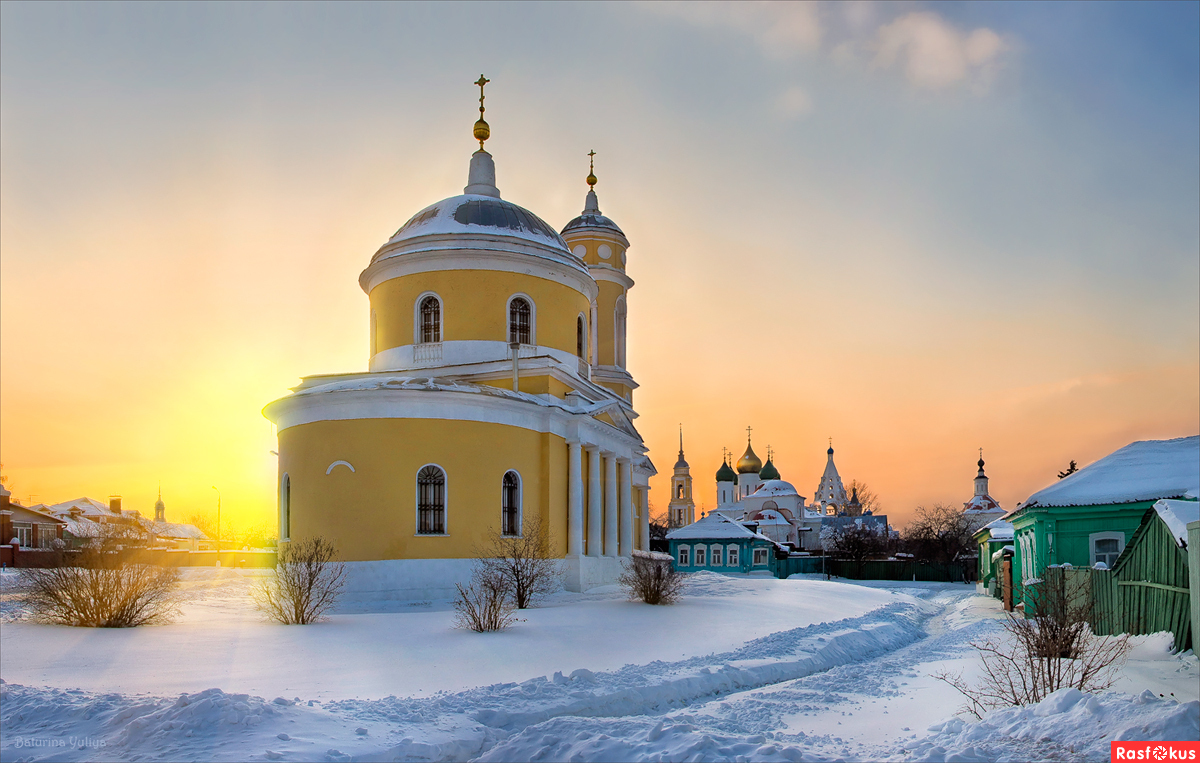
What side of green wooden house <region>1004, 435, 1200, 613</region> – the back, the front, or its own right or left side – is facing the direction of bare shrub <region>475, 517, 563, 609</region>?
front

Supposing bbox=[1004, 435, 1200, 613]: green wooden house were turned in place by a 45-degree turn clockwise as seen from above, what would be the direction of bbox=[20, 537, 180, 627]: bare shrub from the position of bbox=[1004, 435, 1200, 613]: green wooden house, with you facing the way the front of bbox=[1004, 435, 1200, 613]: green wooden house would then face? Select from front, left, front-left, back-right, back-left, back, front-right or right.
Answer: left

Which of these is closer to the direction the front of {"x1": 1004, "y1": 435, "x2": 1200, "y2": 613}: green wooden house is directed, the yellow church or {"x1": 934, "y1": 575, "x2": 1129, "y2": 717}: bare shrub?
the yellow church

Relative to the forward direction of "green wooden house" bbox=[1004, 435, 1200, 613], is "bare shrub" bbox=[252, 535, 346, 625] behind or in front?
in front

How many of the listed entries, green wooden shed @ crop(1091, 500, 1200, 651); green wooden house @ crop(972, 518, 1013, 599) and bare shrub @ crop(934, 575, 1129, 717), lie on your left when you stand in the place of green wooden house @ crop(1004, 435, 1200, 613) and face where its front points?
2

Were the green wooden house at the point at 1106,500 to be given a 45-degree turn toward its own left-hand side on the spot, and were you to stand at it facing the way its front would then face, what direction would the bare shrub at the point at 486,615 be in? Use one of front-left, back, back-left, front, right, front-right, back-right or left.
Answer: front

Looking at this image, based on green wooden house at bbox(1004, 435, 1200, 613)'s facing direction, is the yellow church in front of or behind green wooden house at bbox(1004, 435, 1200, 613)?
in front

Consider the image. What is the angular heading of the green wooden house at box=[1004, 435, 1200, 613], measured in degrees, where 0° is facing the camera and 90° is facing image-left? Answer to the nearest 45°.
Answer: approximately 90°

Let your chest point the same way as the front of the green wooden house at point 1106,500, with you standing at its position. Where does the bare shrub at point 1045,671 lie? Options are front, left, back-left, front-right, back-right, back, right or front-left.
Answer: left
